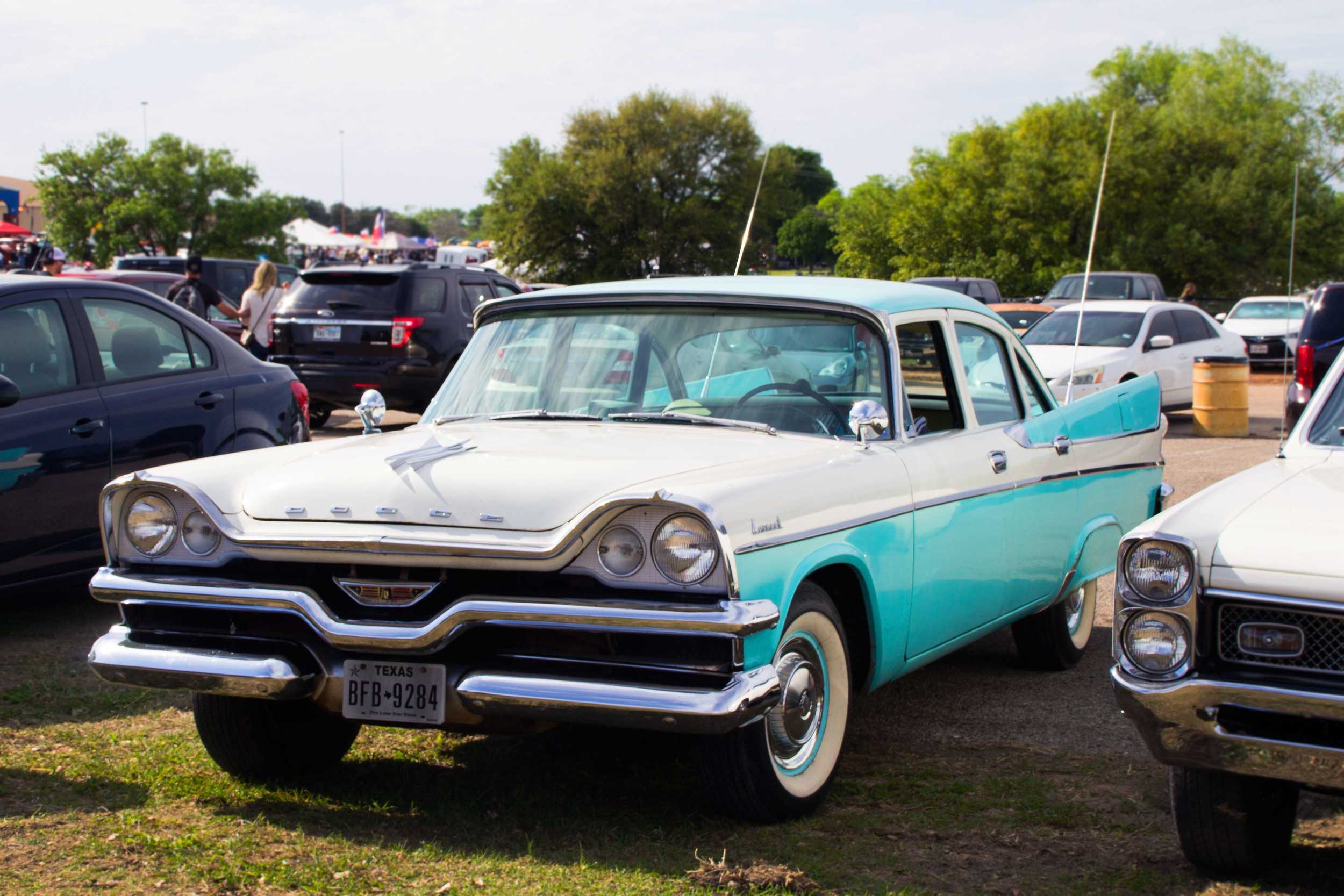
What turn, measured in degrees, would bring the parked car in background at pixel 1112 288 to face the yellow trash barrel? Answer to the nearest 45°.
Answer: approximately 45° to its left

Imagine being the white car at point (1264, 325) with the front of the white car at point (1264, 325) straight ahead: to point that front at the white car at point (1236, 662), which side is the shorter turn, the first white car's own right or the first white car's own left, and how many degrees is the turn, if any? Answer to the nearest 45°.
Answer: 0° — it already faces it

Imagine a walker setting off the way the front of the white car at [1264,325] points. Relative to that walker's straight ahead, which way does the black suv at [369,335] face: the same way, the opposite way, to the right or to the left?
the opposite way

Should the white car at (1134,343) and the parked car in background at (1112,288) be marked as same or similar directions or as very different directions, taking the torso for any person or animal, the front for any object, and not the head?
same or similar directions

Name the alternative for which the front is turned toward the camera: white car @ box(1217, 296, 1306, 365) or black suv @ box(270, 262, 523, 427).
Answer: the white car

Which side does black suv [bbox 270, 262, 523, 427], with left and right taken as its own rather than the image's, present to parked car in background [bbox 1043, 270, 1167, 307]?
front

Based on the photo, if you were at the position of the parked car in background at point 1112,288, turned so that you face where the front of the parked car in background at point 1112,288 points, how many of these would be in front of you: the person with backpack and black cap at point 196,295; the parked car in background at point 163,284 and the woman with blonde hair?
3

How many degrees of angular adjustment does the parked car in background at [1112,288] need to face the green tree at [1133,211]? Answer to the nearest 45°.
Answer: approximately 135° to its right

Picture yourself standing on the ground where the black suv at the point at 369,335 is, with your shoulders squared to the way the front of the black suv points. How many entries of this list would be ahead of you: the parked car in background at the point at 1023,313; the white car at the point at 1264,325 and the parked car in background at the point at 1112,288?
3

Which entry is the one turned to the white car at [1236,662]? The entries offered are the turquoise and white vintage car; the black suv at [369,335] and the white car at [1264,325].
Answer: the white car at [1264,325]

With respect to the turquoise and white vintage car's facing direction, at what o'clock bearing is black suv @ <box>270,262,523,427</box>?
The black suv is roughly at 4 o'clock from the turquoise and white vintage car.

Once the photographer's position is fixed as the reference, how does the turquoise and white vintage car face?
facing the viewer and to the left of the viewer

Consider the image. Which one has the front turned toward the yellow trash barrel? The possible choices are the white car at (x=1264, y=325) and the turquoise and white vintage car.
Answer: the white car

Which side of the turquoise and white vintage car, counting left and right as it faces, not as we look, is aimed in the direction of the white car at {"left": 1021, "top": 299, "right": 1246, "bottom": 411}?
back

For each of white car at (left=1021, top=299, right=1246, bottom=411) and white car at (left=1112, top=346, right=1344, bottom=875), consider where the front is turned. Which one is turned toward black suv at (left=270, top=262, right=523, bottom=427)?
white car at (left=1021, top=299, right=1246, bottom=411)

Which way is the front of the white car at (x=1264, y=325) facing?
toward the camera
